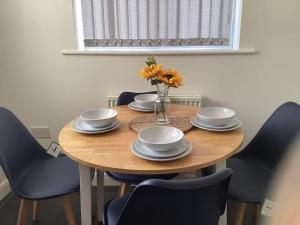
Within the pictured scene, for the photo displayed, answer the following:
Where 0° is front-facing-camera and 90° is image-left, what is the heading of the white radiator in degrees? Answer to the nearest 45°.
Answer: approximately 0°

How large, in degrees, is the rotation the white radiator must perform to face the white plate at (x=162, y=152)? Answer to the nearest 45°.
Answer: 0° — it already faces it

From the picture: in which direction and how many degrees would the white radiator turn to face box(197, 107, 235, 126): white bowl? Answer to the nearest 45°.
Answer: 0° — it already faces it

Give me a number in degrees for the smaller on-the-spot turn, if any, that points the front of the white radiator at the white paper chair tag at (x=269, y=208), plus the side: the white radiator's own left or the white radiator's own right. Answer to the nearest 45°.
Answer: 0° — it already faces it

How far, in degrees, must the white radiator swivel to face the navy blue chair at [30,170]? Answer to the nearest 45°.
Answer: approximately 45° to its right

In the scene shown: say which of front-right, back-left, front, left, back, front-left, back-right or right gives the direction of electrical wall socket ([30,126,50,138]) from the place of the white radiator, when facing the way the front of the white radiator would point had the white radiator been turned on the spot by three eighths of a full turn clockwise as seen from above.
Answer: front-left

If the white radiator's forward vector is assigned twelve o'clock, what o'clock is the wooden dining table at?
The wooden dining table is roughly at 1 o'clock from the white radiator.
